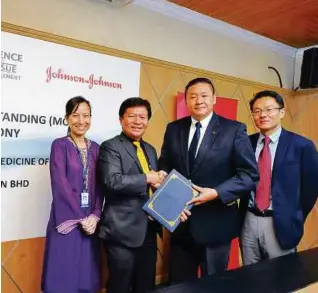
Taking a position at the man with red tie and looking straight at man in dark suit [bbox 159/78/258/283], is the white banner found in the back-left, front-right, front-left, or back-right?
front-right

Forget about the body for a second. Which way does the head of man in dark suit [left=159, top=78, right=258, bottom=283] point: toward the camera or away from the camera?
toward the camera

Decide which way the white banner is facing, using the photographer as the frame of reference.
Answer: facing the viewer and to the right of the viewer

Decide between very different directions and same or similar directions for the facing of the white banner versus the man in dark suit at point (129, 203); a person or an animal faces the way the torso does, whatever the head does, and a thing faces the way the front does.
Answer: same or similar directions

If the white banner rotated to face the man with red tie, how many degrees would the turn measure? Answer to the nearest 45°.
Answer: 0° — it already faces them

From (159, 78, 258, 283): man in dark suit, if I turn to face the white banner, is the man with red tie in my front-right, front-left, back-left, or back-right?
back-right

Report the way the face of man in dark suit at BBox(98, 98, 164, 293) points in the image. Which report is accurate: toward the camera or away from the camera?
toward the camera

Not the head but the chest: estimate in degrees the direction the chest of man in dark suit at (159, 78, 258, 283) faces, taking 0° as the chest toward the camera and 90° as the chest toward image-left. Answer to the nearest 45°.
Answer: approximately 45°

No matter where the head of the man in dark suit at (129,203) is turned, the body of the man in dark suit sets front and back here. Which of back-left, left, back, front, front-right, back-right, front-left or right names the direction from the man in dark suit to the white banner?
back

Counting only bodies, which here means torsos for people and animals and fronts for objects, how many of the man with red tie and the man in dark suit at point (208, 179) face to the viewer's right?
0

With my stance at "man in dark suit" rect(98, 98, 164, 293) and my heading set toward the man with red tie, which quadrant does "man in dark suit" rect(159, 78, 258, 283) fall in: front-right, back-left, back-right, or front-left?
front-right

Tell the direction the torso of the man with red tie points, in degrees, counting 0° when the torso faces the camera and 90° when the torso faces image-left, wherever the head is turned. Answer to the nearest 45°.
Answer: approximately 45°

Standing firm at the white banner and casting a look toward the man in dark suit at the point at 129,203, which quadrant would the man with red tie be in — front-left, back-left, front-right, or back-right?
front-left
